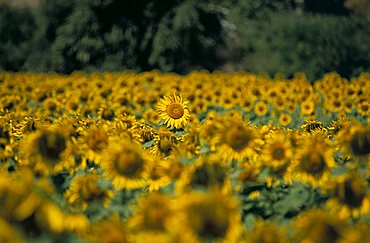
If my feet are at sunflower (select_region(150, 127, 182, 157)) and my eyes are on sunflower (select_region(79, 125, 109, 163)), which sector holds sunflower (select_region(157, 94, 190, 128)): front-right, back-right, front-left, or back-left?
back-right

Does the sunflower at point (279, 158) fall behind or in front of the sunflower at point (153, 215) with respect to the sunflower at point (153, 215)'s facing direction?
behind

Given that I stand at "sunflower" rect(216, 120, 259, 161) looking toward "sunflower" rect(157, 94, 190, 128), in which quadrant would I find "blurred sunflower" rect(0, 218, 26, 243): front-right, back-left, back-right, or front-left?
back-left

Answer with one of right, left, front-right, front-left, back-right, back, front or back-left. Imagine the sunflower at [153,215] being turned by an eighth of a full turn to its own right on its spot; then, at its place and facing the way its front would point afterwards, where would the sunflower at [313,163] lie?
back

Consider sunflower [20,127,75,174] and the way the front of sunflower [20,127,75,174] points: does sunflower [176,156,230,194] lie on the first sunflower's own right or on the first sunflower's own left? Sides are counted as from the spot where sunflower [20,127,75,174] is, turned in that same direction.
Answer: on the first sunflower's own left

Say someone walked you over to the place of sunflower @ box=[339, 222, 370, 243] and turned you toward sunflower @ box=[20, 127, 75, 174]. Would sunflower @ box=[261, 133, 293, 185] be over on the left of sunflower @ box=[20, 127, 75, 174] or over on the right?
right

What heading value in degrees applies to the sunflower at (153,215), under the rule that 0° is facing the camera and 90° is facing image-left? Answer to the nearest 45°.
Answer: approximately 0°
